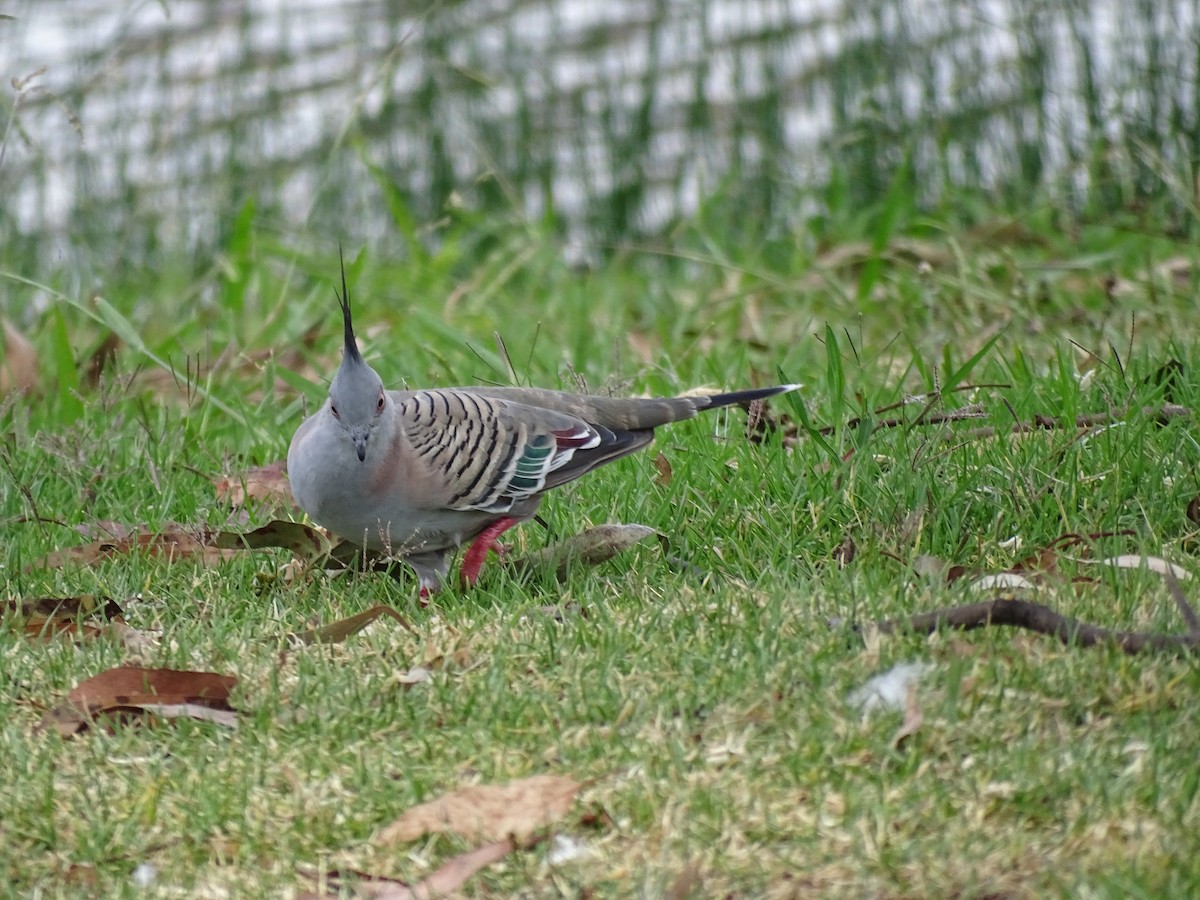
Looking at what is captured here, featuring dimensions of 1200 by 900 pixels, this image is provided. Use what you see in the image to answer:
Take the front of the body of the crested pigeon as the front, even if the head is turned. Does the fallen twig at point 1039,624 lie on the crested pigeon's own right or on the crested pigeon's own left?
on the crested pigeon's own left

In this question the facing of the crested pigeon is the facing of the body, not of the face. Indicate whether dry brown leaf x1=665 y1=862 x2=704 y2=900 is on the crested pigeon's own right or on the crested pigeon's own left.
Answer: on the crested pigeon's own left

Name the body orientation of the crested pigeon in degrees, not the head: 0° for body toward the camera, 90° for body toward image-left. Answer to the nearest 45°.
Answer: approximately 45°

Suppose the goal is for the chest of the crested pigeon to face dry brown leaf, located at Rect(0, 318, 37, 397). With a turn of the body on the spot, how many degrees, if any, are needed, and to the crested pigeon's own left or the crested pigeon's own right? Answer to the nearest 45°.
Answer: approximately 90° to the crested pigeon's own right

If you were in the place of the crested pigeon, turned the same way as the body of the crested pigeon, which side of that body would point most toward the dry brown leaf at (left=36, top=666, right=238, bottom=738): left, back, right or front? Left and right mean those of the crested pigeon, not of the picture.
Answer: front

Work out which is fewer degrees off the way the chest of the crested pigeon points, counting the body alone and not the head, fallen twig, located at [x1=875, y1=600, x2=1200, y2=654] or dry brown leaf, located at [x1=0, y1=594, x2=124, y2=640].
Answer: the dry brown leaf

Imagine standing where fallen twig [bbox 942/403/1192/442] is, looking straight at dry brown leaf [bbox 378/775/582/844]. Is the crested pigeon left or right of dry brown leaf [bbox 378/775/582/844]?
right

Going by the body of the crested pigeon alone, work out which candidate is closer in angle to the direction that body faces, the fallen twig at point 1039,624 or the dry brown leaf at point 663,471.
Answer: the fallen twig

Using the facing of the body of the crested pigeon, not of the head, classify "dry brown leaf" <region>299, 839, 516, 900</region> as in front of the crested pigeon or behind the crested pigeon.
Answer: in front
